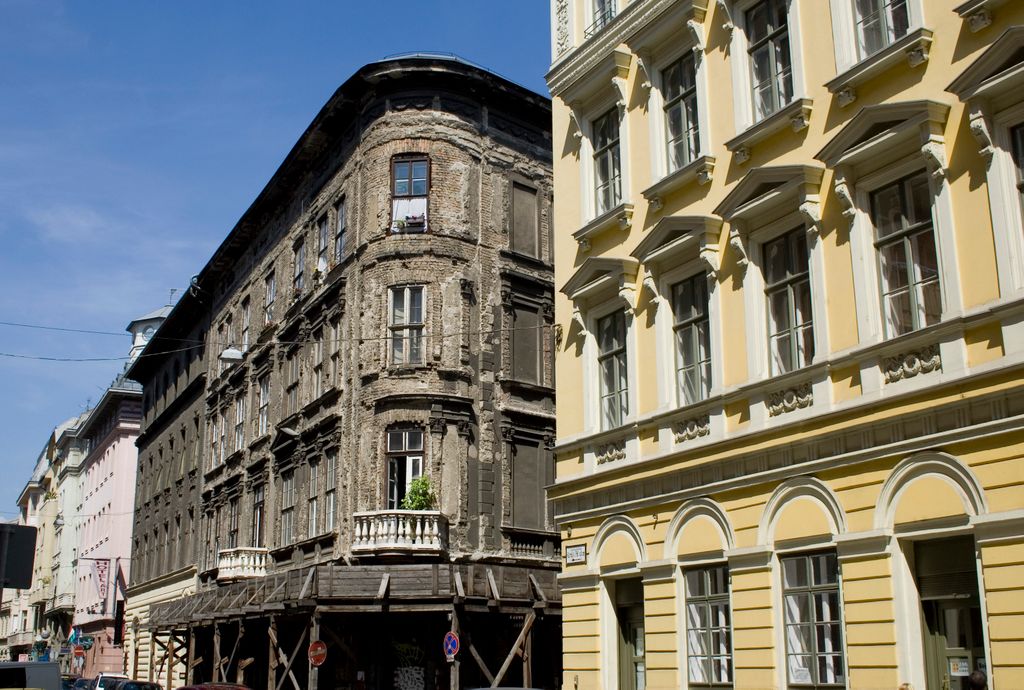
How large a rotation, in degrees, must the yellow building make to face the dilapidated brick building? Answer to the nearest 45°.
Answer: approximately 90° to its right

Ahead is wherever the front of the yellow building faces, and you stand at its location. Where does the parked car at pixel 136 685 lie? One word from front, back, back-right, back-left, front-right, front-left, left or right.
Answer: right

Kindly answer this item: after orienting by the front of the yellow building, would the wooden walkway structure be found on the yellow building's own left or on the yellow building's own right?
on the yellow building's own right

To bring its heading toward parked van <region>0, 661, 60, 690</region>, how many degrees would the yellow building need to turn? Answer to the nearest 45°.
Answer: approximately 45° to its right

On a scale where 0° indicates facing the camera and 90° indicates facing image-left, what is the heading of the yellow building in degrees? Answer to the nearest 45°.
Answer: approximately 45°

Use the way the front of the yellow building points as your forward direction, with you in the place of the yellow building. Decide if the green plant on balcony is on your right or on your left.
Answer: on your right

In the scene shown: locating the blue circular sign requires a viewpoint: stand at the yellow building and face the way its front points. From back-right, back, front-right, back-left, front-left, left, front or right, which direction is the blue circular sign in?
right

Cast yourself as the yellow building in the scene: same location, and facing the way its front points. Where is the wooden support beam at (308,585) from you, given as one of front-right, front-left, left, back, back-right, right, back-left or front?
right

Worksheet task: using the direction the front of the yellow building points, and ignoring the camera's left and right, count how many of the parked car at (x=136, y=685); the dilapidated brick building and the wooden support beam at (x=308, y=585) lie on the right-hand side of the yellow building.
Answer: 3

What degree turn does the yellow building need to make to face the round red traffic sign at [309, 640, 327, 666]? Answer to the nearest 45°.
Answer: approximately 90° to its right
